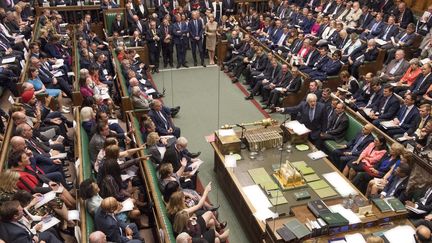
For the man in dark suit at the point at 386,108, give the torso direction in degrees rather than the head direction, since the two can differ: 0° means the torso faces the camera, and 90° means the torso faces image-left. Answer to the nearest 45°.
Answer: approximately 45°

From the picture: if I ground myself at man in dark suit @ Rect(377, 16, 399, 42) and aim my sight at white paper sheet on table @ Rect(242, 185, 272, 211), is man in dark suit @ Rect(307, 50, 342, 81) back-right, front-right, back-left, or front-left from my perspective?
front-right

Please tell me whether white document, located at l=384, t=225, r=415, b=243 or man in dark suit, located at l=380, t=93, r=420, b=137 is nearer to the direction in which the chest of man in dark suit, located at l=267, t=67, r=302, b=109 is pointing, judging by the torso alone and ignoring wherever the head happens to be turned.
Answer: the white document

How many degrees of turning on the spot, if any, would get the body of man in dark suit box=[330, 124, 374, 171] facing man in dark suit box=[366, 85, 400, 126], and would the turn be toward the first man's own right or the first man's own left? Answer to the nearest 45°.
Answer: approximately 135° to the first man's own right

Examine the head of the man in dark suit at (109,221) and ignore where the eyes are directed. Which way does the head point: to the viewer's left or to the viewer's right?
to the viewer's right

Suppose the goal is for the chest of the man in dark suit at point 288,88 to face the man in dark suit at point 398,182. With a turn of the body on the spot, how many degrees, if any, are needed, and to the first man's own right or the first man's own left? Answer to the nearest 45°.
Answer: approximately 90° to the first man's own left

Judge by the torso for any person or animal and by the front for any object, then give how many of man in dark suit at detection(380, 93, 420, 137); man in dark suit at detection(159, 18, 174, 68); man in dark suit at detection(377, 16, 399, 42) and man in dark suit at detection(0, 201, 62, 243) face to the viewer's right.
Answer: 1

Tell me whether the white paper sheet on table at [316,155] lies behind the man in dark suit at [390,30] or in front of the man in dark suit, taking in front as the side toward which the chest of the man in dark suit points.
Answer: in front

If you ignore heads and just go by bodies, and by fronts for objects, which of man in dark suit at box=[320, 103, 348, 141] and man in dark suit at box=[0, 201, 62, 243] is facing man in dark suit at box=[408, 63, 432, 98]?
man in dark suit at box=[0, 201, 62, 243]

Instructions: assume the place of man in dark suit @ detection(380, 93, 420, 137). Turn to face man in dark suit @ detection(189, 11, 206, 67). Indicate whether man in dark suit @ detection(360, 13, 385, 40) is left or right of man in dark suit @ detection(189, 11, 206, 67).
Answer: right

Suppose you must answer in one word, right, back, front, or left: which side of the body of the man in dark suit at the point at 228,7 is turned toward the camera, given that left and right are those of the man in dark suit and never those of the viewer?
front

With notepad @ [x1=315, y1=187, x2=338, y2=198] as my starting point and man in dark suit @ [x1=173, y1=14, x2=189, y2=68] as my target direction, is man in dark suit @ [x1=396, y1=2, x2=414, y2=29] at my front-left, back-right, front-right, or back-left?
front-right

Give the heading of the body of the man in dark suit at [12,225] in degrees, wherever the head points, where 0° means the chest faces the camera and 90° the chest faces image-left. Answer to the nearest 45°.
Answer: approximately 270°

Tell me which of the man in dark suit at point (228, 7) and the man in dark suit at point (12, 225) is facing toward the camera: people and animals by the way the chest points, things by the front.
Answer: the man in dark suit at point (228, 7)

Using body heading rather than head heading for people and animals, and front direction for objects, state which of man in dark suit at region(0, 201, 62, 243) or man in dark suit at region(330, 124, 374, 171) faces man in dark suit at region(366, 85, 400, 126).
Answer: man in dark suit at region(0, 201, 62, 243)

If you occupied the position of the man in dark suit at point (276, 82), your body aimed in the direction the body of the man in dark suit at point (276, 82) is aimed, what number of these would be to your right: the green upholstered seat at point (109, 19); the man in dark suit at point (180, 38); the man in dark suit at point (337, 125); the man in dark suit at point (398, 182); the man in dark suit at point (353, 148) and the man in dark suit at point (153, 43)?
3

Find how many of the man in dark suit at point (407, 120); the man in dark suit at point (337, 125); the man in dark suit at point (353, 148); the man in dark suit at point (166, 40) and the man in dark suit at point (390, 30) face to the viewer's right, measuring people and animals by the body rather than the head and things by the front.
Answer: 0

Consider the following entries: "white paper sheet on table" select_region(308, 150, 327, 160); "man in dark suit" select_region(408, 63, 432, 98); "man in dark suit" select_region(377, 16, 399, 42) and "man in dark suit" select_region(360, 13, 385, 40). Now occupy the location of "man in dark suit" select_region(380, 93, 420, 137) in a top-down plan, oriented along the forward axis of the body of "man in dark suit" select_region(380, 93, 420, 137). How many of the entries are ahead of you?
1
